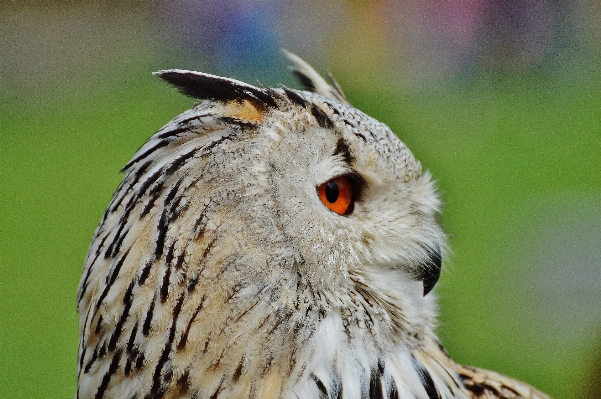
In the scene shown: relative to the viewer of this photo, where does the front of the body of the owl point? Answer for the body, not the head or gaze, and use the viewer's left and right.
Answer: facing to the right of the viewer
